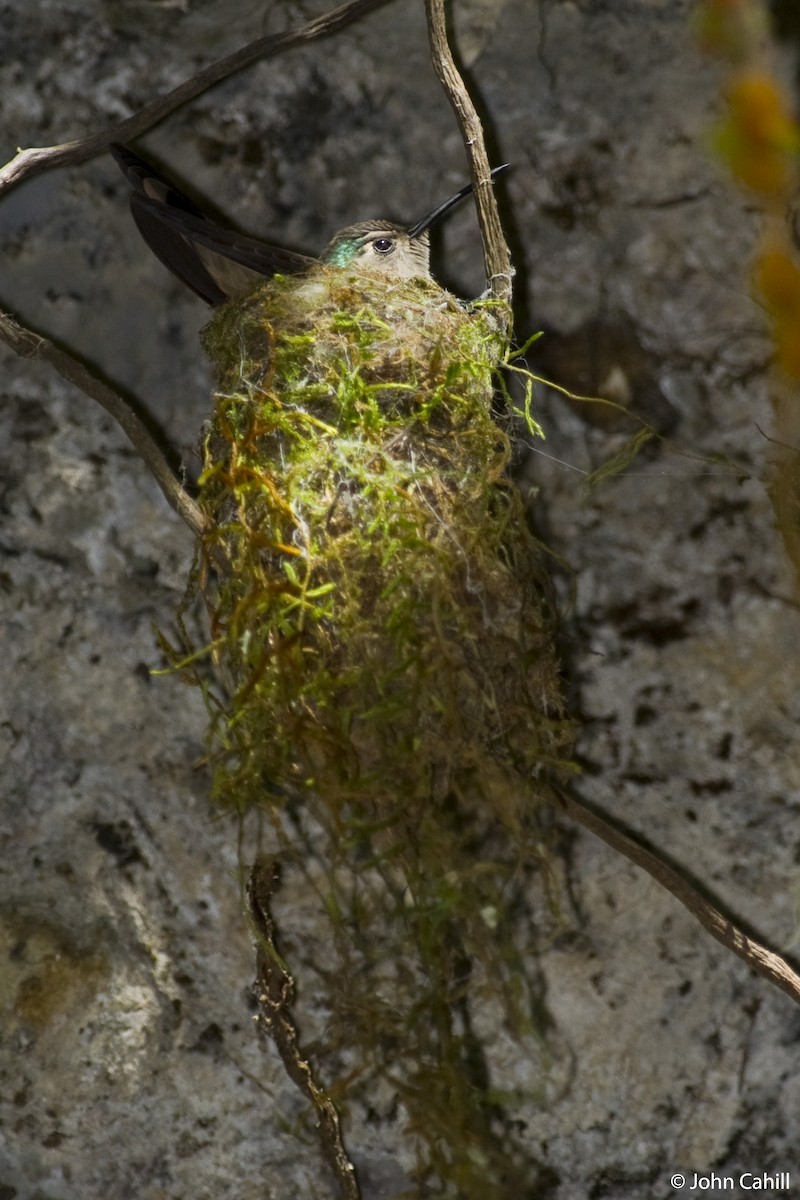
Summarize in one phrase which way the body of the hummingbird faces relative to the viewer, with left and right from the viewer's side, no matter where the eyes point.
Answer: facing to the right of the viewer
